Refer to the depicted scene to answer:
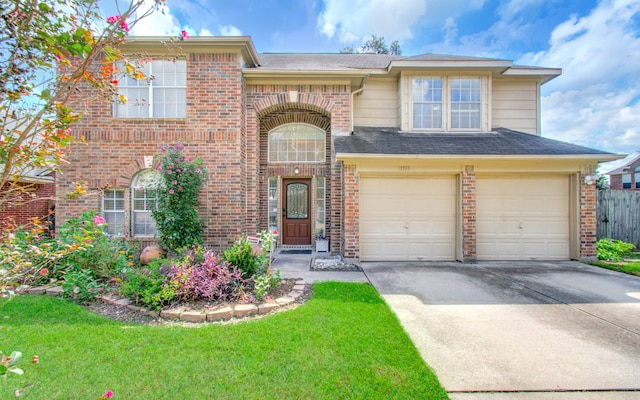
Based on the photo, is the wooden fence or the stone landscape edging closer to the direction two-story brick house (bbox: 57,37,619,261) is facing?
the stone landscape edging

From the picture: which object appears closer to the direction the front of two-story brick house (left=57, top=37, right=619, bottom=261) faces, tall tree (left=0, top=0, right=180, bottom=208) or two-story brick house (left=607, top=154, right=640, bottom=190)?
the tall tree

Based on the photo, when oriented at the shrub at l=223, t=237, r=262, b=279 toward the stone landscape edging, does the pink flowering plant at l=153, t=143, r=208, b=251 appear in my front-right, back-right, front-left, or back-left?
back-right

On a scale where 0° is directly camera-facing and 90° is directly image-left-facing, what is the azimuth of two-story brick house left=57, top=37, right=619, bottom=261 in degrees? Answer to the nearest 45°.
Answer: approximately 0°

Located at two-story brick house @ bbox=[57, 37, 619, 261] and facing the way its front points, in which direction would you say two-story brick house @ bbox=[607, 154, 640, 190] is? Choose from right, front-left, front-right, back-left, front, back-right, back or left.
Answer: back-left

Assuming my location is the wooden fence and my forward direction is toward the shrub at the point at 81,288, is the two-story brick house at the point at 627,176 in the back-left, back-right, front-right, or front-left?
back-right

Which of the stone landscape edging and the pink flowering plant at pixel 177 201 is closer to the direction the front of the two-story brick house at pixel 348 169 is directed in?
the stone landscape edging

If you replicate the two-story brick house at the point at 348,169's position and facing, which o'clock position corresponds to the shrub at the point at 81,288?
The shrub is roughly at 2 o'clock from the two-story brick house.

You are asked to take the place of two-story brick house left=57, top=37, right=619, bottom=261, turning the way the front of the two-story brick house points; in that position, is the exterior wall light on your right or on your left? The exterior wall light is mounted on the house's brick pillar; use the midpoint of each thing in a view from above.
on your left

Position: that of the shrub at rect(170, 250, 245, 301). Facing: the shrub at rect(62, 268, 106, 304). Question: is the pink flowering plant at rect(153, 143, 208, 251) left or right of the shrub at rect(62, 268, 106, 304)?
right

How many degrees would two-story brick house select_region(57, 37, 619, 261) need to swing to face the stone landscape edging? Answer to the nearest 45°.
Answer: approximately 45° to its right

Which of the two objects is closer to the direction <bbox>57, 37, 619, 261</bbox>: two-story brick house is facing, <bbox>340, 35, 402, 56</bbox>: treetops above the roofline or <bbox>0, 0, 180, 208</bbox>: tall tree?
the tall tree
